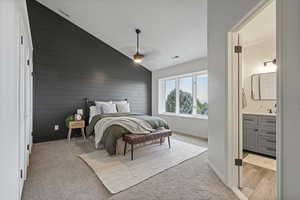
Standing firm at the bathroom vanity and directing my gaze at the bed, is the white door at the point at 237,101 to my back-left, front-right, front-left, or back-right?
front-left

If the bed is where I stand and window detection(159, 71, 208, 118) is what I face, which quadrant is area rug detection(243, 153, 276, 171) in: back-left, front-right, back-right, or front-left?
front-right

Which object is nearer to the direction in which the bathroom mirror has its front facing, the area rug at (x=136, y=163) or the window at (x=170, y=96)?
the area rug

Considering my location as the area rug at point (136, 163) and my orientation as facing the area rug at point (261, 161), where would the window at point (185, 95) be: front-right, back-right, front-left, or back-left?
front-left

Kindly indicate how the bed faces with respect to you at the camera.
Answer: facing the viewer and to the right of the viewer

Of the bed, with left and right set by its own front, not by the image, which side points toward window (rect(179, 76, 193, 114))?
left

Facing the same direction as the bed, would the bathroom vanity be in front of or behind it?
in front

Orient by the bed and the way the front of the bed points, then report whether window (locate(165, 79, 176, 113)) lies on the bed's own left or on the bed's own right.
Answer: on the bed's own left

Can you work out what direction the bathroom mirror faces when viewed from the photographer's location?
facing the viewer

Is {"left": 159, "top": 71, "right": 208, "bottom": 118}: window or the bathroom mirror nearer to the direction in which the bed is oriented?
the bathroom mirror

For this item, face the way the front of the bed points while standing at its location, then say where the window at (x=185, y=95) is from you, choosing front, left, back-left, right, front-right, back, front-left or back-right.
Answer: left

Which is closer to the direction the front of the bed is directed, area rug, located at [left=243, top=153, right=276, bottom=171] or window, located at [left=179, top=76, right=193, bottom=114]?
the area rug

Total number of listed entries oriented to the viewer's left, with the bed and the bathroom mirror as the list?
0

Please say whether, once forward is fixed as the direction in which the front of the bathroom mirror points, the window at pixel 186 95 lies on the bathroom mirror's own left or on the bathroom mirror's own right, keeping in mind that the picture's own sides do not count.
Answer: on the bathroom mirror's own right
